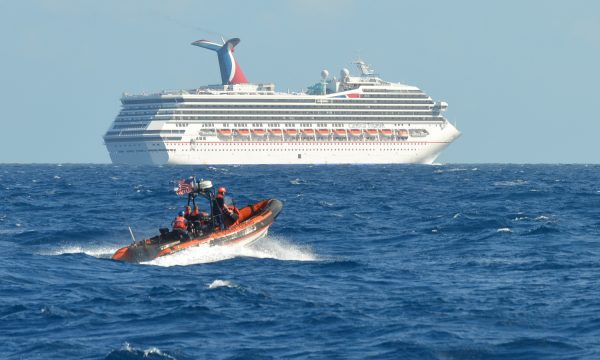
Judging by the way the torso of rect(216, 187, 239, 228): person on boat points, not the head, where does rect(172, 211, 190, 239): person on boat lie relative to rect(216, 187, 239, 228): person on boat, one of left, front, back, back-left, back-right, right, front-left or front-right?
back-right

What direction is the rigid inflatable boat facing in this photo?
to the viewer's right

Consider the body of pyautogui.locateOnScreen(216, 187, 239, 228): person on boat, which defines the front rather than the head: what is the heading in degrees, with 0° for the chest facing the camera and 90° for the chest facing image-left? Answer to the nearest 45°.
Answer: approximately 270°
